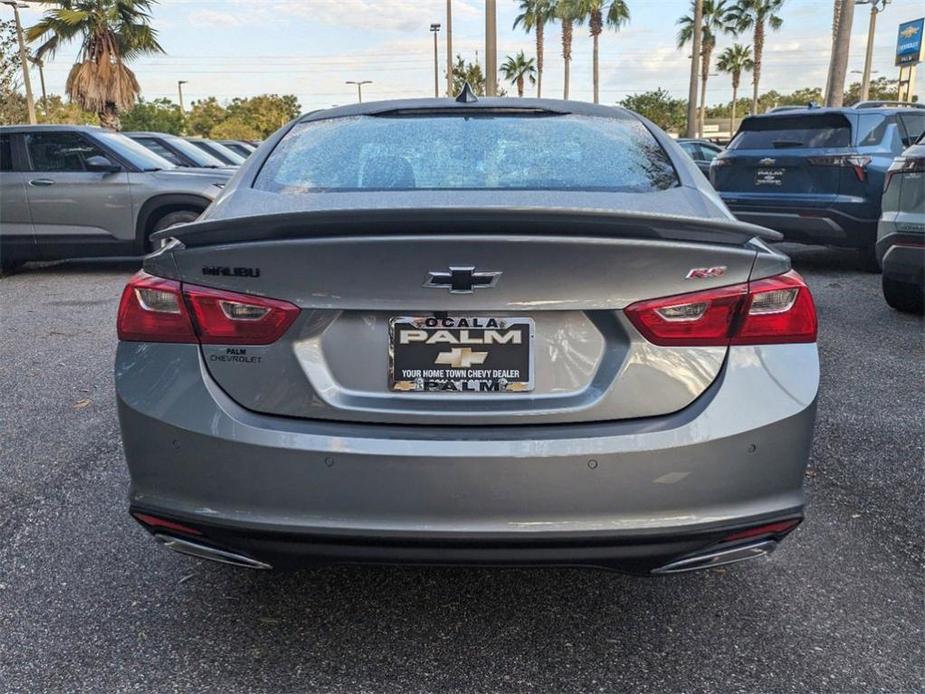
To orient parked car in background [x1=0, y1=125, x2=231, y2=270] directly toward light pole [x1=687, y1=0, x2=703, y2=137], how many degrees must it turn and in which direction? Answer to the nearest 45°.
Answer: approximately 45° to its left

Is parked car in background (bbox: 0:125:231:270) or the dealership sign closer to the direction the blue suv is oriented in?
the dealership sign

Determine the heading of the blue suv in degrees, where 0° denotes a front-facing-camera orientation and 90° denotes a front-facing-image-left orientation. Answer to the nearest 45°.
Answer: approximately 225°

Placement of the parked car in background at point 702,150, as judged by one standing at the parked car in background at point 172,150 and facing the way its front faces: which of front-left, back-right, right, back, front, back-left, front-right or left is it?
front-left

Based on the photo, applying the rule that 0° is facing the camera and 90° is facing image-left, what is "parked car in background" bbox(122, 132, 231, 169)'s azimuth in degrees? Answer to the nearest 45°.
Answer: approximately 315°

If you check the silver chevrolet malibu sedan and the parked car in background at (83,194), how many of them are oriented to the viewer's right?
1

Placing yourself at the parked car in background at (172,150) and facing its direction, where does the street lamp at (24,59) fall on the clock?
The street lamp is roughly at 7 o'clock from the parked car in background.

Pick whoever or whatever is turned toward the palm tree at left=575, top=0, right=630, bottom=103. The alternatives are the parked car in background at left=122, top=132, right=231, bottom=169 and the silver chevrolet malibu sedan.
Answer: the silver chevrolet malibu sedan

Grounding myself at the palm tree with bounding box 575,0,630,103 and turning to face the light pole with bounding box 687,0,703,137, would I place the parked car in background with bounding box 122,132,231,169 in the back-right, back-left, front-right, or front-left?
front-right

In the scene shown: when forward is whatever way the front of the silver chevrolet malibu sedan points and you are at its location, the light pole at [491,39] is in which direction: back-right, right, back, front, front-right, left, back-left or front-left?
front

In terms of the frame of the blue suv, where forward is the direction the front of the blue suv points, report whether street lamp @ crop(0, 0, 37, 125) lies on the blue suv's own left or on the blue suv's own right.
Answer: on the blue suv's own left

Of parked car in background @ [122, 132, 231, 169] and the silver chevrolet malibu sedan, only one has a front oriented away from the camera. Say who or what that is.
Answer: the silver chevrolet malibu sedan

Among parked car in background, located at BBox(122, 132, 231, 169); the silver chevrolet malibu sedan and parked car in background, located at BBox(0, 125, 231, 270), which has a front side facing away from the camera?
the silver chevrolet malibu sedan

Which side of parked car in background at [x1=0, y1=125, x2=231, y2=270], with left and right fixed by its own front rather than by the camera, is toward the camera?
right

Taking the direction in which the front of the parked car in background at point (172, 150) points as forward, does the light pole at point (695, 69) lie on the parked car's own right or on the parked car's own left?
on the parked car's own left

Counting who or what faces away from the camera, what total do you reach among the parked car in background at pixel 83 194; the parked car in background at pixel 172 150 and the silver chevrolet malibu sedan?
1

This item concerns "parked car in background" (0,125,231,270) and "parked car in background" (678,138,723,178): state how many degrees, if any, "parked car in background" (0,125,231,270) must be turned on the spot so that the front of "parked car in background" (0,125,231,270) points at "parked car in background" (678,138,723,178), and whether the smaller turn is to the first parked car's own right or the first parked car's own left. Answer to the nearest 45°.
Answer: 0° — it already faces it

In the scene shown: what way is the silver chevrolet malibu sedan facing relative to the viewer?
away from the camera

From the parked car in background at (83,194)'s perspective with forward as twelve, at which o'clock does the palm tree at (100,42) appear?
The palm tree is roughly at 9 o'clock from the parked car in background.

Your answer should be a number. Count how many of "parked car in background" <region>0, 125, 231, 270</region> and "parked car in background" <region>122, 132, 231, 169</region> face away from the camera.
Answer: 0

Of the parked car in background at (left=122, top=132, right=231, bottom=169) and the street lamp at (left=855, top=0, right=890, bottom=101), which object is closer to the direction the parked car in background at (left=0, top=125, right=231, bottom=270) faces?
the street lamp
